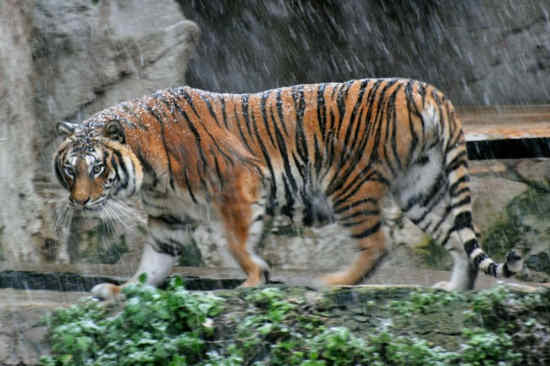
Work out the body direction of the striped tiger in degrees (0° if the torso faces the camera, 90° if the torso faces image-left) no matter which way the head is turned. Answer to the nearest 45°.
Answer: approximately 90°
